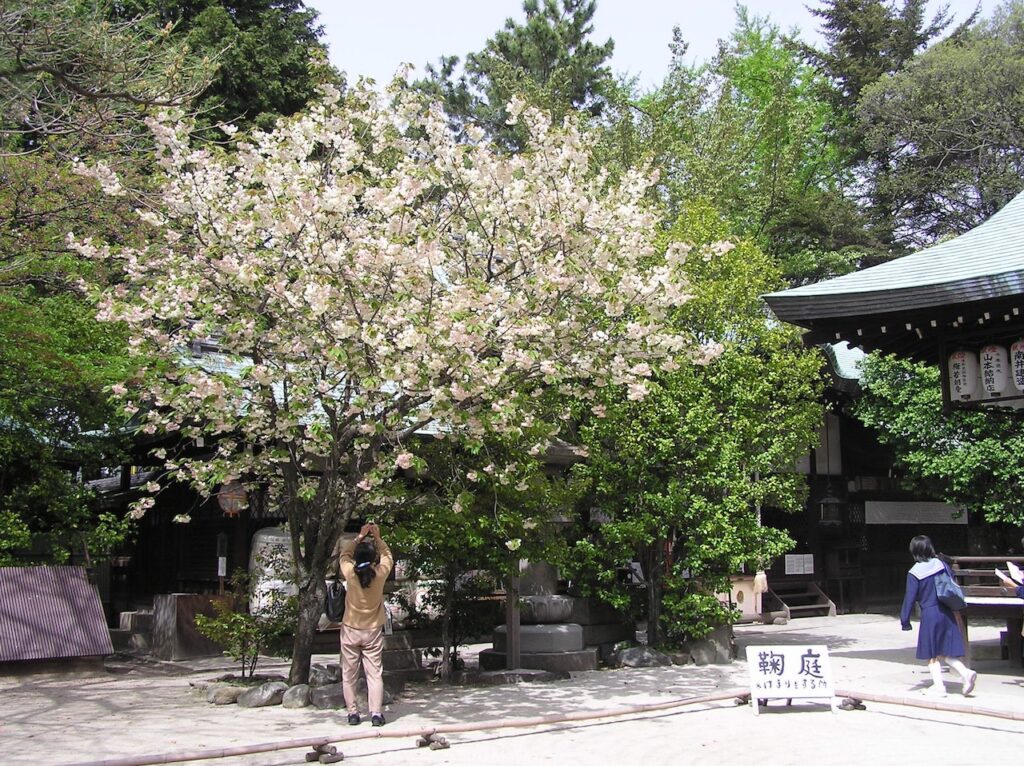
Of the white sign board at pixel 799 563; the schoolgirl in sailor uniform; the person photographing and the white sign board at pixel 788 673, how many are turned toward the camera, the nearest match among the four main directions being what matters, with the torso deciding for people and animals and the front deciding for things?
2

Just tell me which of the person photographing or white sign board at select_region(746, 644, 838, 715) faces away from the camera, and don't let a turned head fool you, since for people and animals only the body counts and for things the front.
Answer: the person photographing

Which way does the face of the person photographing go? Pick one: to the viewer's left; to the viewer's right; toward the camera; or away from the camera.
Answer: away from the camera

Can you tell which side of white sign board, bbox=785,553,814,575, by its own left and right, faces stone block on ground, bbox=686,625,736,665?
front

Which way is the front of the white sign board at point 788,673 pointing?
toward the camera

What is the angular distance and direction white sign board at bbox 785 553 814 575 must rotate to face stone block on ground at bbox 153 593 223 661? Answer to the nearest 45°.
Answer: approximately 45° to its right

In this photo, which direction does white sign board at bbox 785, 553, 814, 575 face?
toward the camera

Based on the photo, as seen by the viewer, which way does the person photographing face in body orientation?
away from the camera

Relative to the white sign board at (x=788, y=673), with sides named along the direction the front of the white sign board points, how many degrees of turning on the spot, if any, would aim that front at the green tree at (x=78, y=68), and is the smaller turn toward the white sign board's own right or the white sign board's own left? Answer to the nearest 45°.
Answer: approximately 90° to the white sign board's own right
